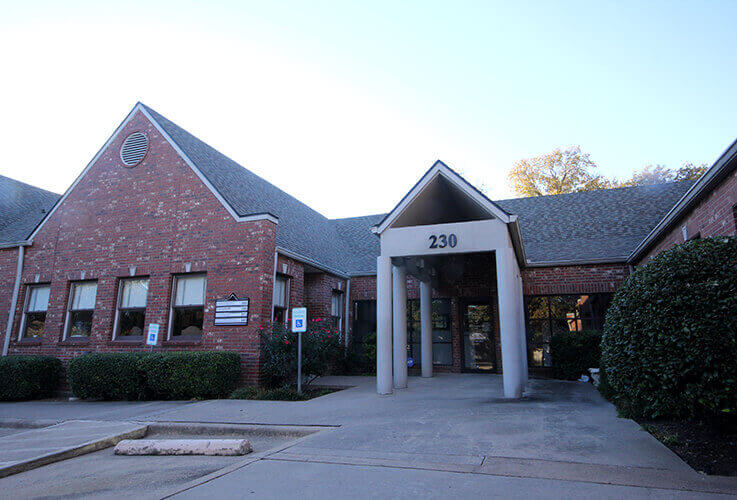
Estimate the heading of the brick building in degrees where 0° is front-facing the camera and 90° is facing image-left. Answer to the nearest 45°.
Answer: approximately 0°

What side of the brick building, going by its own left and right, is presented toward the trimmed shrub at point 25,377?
right

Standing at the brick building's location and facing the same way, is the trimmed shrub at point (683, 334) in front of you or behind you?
in front
